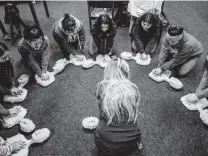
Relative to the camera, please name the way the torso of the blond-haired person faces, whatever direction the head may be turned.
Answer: away from the camera

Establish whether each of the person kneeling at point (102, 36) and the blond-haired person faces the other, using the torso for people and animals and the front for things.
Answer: yes

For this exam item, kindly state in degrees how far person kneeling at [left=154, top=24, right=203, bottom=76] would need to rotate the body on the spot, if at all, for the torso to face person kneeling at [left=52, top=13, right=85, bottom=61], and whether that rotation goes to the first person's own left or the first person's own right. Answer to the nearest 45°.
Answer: approximately 45° to the first person's own right

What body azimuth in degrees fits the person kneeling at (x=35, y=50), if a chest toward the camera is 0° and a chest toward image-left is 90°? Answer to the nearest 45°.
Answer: approximately 315°

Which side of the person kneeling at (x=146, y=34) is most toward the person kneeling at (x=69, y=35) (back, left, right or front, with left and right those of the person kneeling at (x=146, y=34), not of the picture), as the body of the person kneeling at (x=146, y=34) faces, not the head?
right

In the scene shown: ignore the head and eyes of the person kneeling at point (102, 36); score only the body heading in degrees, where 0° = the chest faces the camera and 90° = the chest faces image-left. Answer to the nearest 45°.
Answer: approximately 0°

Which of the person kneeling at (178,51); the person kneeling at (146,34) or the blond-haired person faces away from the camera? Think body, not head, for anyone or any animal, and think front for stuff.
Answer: the blond-haired person
